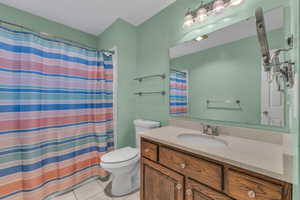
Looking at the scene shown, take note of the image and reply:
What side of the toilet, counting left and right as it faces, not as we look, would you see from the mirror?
left

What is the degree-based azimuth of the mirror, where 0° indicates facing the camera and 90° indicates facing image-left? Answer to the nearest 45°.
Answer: approximately 45°

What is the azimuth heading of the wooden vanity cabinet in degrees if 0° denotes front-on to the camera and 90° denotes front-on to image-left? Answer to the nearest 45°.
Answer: approximately 45°

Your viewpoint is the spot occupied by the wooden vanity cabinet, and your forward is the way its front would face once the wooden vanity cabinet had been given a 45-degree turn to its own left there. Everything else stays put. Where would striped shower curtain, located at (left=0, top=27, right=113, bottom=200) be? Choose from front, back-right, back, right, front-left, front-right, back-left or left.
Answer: right

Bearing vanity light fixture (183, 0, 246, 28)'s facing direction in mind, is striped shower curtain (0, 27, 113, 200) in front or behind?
in front

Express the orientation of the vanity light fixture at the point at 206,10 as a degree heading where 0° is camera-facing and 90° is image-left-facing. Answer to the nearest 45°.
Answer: approximately 45°
